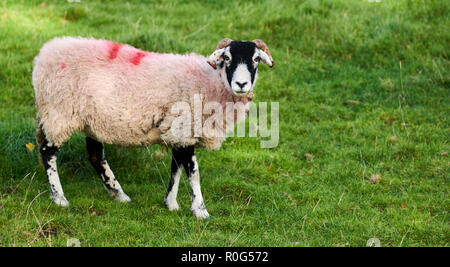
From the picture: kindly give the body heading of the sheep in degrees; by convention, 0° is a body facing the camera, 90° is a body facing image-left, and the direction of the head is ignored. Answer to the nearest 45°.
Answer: approximately 270°
